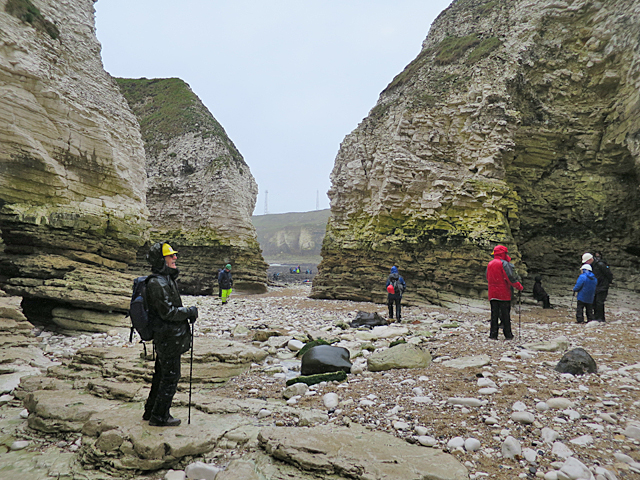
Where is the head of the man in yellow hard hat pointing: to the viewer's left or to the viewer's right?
to the viewer's right

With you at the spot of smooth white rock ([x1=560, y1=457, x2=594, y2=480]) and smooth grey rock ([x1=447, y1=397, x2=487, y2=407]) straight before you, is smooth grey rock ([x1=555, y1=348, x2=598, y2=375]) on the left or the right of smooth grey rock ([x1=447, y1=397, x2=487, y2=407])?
right

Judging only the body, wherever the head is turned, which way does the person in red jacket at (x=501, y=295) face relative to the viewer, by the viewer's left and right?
facing away from the viewer and to the right of the viewer

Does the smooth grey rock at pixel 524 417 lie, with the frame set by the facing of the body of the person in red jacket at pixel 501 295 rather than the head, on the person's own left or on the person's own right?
on the person's own right

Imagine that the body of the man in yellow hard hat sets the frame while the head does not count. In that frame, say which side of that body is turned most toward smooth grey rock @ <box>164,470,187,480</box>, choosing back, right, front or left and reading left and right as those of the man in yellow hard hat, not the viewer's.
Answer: right

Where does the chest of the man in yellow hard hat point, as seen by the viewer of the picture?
to the viewer's right

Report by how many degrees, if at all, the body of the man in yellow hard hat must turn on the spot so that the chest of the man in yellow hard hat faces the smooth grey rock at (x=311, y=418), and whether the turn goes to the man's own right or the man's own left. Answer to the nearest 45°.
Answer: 0° — they already face it

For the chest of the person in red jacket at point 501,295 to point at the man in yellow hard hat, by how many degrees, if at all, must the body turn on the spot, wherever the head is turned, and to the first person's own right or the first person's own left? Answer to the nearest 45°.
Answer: approximately 180°
